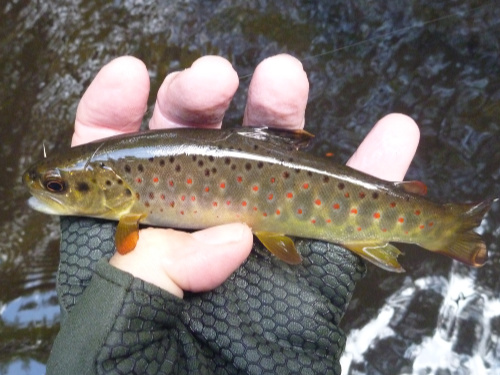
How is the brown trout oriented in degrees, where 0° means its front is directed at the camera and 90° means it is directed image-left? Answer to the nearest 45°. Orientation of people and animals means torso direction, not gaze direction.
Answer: approximately 90°
